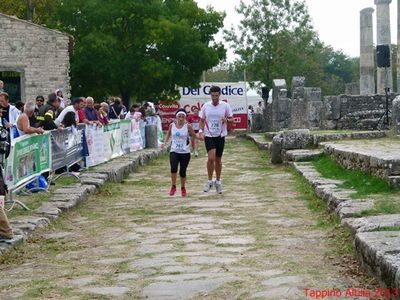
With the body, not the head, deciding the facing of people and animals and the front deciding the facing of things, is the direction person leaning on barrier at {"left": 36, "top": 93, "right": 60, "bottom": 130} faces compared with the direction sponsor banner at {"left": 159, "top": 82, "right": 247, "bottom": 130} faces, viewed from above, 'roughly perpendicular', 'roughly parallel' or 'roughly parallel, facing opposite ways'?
roughly perpendicular

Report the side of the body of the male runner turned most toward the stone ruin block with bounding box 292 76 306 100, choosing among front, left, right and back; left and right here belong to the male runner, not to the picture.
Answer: back

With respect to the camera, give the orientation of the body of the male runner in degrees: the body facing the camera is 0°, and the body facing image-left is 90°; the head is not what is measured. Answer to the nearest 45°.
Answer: approximately 0°

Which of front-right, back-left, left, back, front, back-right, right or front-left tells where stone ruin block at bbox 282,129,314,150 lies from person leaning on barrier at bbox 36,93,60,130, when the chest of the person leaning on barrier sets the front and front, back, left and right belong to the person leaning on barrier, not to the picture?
front-left

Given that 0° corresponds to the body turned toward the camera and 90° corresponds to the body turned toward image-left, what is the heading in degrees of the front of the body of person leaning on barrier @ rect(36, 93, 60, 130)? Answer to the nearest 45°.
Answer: approximately 270°

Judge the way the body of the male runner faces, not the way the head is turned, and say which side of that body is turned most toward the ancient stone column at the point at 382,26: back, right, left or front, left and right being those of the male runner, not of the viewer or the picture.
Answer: back

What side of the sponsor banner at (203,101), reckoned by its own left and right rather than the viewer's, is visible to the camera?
front

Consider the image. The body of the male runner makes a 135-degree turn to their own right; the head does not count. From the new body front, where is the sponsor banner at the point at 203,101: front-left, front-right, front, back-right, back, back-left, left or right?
front-right

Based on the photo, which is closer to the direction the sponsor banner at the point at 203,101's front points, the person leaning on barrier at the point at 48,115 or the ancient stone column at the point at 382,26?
the person leaning on barrier
